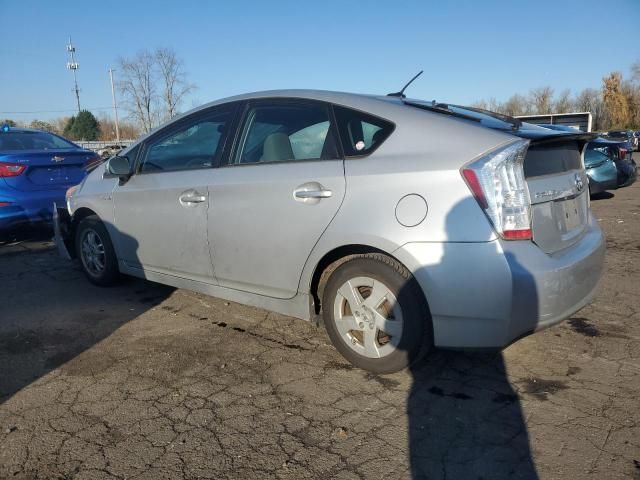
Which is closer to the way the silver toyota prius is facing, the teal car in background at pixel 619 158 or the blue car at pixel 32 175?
the blue car

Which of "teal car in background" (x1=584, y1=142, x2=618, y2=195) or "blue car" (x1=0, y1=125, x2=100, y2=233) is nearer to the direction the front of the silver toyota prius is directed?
the blue car

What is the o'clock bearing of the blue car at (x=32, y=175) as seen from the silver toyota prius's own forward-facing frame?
The blue car is roughly at 12 o'clock from the silver toyota prius.

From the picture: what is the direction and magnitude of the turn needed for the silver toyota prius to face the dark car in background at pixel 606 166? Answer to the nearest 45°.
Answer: approximately 90° to its right

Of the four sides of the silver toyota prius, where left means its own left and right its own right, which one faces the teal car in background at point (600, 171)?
right

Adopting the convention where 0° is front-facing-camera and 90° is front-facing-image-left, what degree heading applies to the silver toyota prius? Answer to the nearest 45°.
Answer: approximately 135°

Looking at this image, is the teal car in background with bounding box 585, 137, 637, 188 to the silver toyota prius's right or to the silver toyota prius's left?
on its right
